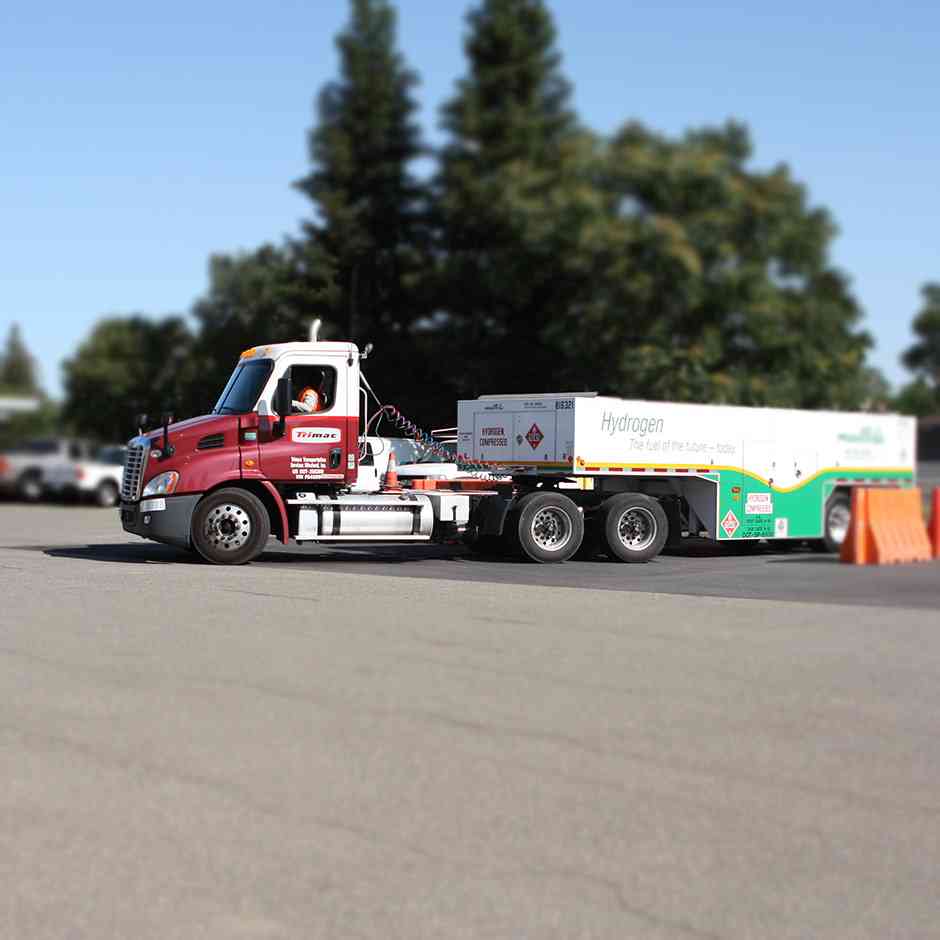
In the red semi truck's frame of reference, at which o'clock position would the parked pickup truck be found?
The parked pickup truck is roughly at 2 o'clock from the red semi truck.

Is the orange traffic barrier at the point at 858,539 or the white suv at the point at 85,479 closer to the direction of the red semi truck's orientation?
the white suv

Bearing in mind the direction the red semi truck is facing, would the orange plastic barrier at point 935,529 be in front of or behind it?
behind

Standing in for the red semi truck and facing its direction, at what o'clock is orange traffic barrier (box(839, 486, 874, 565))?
The orange traffic barrier is roughly at 6 o'clock from the red semi truck.

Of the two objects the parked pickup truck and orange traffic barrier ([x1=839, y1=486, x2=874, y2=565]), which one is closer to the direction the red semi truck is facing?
the parked pickup truck

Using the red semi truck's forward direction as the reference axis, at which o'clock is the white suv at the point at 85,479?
The white suv is roughly at 2 o'clock from the red semi truck.

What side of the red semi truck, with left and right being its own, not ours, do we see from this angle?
left

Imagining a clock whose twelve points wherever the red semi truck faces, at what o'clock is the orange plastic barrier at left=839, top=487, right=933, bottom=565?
The orange plastic barrier is roughly at 6 o'clock from the red semi truck.
